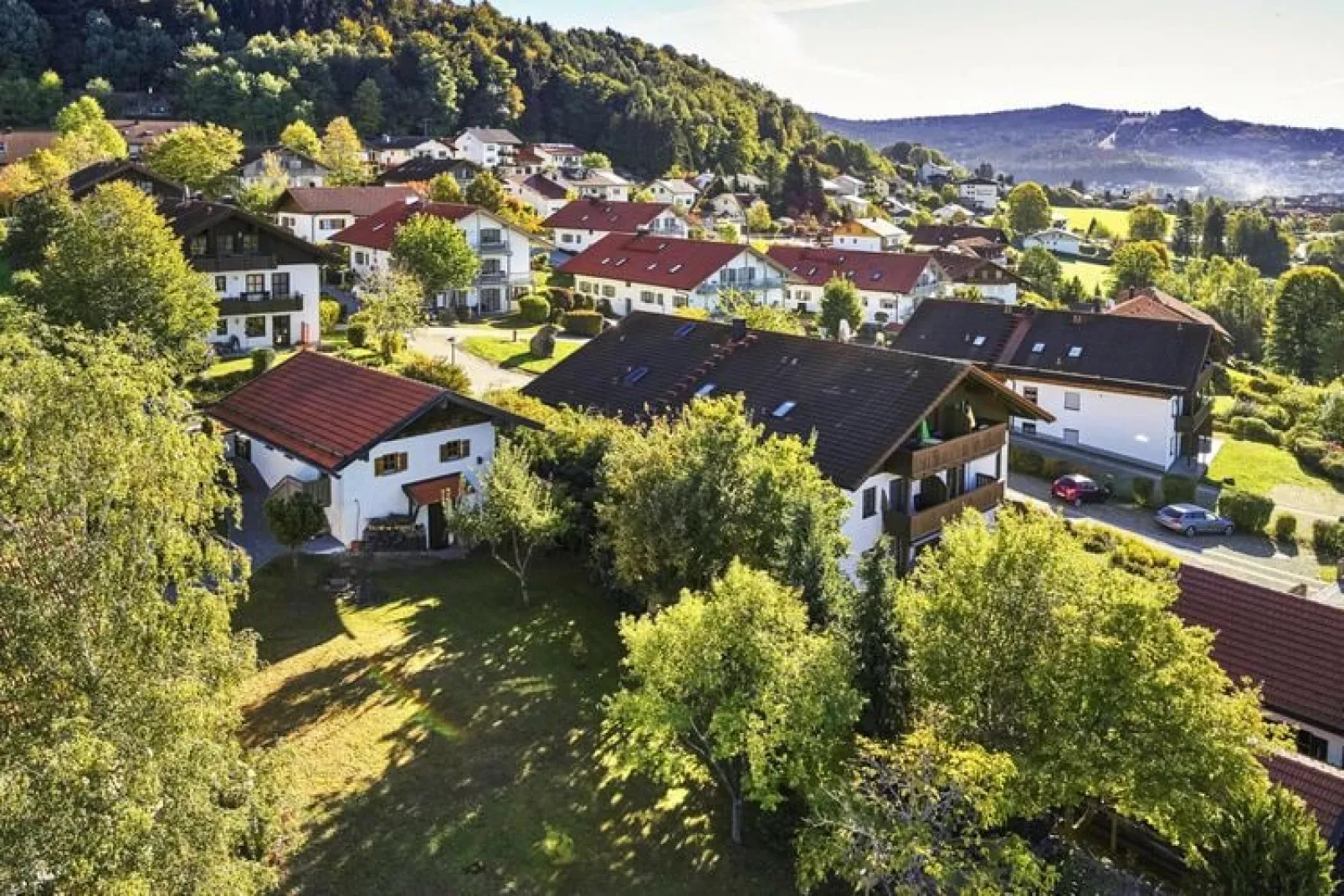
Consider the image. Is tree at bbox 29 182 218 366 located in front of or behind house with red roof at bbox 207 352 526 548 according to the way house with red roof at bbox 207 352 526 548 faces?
behind

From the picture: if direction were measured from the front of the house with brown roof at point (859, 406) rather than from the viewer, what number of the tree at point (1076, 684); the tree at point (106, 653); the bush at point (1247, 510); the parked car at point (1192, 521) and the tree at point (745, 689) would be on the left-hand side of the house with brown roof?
2

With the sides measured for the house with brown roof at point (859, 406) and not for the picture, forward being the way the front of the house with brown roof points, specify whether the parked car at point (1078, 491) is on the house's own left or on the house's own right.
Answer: on the house's own left

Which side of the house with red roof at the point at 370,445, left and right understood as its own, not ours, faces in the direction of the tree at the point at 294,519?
right

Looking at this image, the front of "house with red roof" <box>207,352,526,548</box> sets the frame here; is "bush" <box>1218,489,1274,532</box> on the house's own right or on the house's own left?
on the house's own left

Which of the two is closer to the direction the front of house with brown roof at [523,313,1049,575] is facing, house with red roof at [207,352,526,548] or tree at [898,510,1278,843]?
the tree

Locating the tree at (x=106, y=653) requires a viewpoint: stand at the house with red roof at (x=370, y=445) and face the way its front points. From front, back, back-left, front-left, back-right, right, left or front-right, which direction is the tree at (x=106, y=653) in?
front-right

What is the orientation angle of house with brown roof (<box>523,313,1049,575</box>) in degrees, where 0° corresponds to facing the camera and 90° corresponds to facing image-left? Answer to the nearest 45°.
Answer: approximately 315°

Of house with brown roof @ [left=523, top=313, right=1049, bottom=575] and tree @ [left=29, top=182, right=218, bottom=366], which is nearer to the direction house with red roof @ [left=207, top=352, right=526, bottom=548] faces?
the house with brown roof

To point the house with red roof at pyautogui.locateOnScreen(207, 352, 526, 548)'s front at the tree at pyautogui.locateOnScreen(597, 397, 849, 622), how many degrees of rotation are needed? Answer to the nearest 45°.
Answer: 0° — it already faces it

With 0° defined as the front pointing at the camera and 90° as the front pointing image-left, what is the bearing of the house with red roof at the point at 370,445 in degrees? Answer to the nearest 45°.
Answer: approximately 315°
